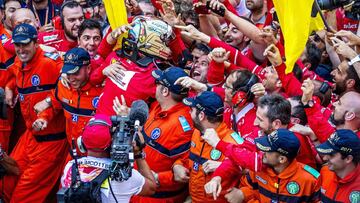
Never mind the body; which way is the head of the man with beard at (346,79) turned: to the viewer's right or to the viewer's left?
to the viewer's left

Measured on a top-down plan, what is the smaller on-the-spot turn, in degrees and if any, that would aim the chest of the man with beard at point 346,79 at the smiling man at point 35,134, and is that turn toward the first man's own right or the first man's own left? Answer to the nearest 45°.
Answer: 0° — they already face them

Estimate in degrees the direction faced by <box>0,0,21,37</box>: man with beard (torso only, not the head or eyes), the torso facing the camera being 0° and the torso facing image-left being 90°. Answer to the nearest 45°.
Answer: approximately 315°

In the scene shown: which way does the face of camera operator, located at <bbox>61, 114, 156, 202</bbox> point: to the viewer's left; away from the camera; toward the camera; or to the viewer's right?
away from the camera

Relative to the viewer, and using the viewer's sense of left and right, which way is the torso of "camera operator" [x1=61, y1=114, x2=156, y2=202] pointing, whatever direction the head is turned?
facing away from the viewer

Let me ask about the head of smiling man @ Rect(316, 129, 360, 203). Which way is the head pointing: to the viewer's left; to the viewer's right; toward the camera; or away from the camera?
to the viewer's left
